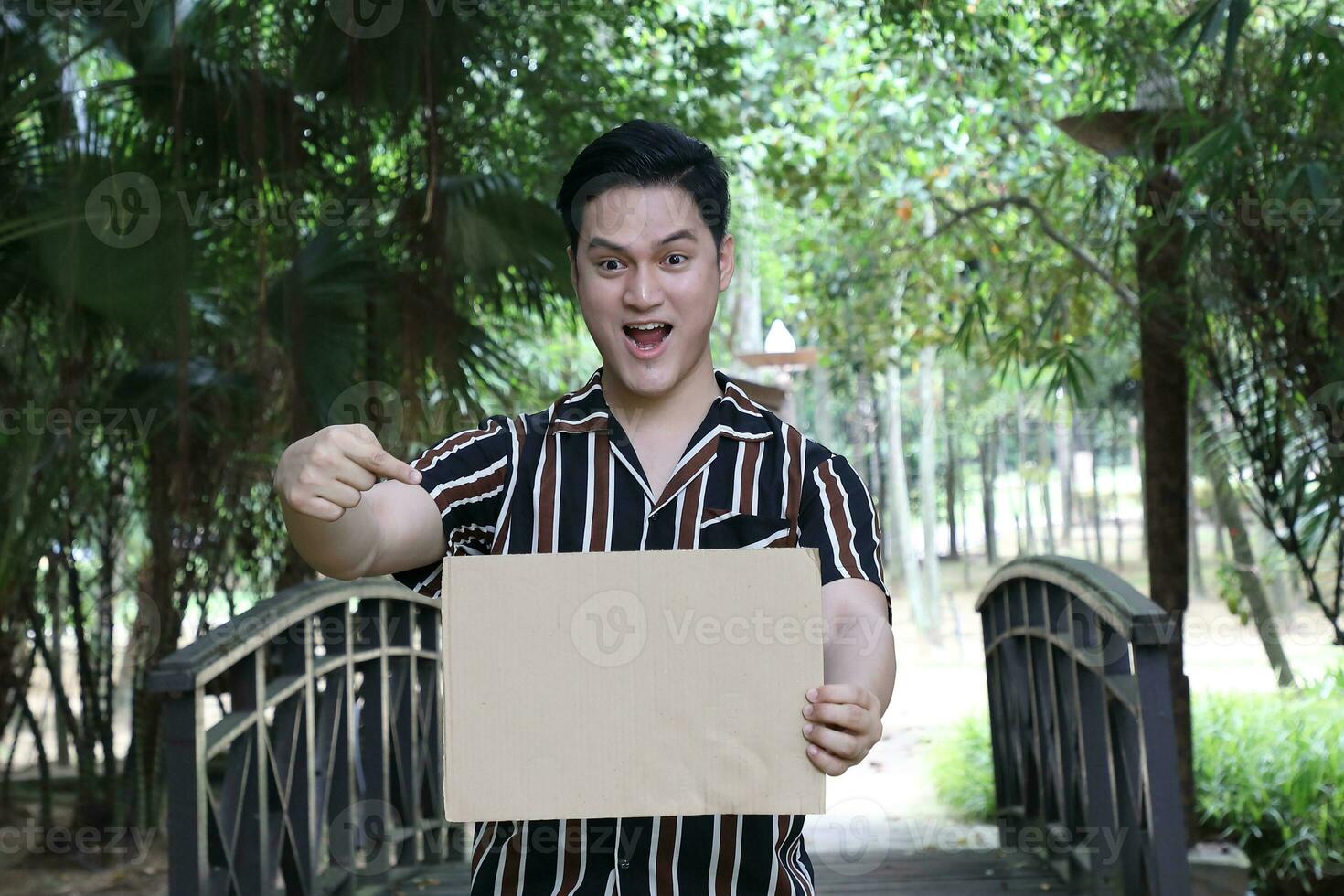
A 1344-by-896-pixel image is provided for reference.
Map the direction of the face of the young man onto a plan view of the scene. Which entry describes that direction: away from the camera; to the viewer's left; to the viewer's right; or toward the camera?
toward the camera

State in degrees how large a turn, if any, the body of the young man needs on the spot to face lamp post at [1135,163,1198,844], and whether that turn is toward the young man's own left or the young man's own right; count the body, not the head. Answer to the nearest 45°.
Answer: approximately 135° to the young man's own left

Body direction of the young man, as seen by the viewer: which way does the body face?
toward the camera

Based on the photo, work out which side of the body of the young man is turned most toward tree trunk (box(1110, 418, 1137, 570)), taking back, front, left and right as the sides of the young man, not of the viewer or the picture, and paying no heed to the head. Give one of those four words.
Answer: back

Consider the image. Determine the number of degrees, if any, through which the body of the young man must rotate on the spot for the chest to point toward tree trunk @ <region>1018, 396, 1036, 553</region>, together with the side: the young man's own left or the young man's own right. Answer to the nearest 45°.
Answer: approximately 180°

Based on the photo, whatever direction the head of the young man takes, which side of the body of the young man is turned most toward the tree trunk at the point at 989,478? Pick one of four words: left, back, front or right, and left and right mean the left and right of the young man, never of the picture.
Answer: back

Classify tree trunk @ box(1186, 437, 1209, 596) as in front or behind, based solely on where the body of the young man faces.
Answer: behind

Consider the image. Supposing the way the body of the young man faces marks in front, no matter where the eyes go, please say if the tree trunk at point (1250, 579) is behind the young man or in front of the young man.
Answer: behind

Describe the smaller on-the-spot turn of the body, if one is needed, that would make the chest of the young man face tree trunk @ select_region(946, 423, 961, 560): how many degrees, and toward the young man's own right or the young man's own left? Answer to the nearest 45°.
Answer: approximately 180°
